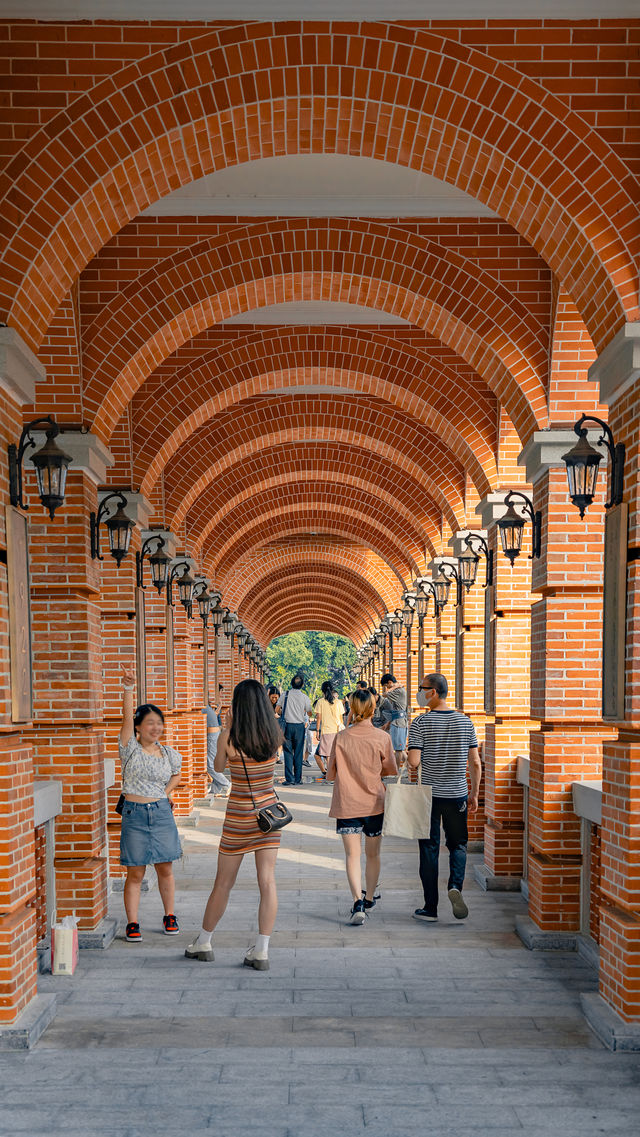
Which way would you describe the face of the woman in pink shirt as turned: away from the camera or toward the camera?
away from the camera

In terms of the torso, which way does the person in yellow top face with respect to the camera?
away from the camera

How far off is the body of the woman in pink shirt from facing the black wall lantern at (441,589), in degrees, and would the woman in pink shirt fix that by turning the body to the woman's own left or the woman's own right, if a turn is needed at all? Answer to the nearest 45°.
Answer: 0° — they already face it

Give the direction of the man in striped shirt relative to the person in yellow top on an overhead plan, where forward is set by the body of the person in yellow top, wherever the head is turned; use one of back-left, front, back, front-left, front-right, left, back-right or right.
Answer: back

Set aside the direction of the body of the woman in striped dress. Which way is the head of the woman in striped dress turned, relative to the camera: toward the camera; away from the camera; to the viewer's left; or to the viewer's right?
away from the camera

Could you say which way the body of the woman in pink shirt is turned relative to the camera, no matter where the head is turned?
away from the camera
